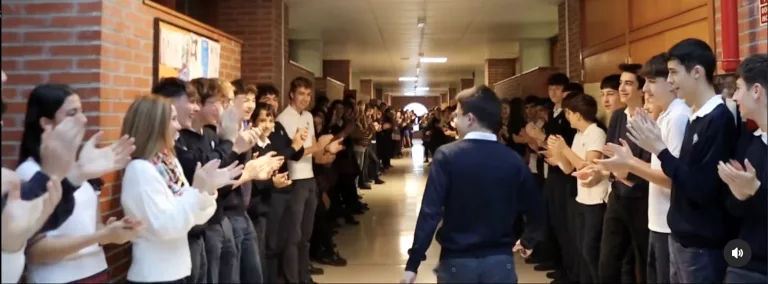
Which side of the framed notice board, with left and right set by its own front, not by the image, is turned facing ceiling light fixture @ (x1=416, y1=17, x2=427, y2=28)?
left

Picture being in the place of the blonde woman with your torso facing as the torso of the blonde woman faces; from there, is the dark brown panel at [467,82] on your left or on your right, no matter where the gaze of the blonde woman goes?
on your left

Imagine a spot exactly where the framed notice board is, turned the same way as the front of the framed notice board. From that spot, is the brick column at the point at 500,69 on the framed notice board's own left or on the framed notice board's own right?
on the framed notice board's own left

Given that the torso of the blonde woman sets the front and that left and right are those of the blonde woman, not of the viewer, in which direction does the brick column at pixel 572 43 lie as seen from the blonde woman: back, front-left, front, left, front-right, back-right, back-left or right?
front-left

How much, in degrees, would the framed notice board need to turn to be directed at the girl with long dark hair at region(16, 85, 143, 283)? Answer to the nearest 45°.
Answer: approximately 45° to its right

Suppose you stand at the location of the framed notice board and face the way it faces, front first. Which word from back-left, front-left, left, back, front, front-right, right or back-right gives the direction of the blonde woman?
front-right

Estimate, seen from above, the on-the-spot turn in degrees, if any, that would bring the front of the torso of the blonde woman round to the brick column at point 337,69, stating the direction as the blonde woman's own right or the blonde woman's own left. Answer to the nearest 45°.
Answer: approximately 90° to the blonde woman's own left

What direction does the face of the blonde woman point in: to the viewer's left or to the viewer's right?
to the viewer's right

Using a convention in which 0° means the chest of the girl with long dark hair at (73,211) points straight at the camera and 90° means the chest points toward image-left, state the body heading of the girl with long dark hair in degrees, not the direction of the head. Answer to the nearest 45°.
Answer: approximately 270°

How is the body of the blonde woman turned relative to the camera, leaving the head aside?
to the viewer's right

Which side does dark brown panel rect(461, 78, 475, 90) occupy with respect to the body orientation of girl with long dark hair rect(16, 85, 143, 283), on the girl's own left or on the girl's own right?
on the girl's own left
